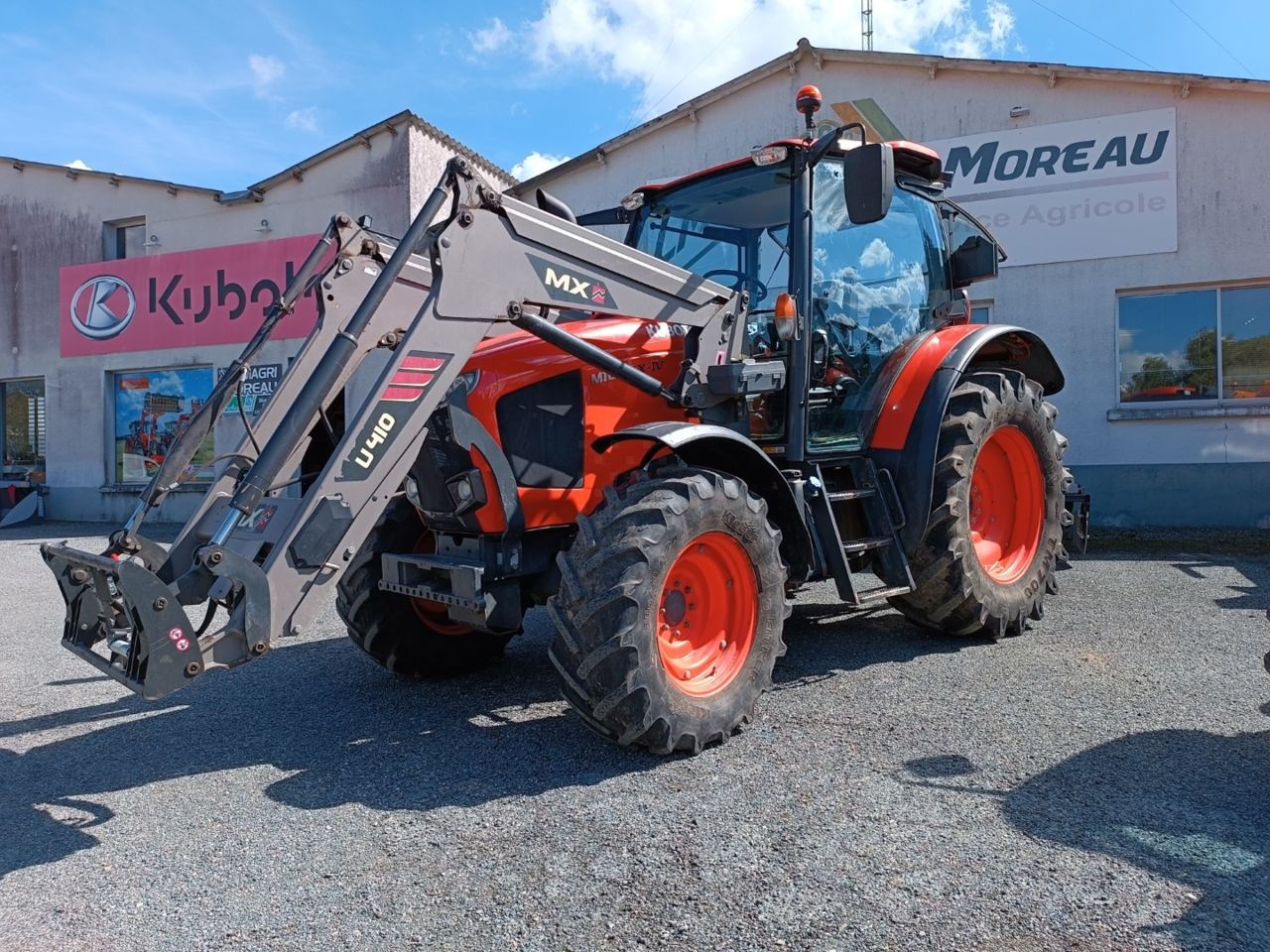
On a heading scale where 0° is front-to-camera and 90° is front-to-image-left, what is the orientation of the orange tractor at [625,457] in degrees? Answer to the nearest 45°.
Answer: approximately 45°

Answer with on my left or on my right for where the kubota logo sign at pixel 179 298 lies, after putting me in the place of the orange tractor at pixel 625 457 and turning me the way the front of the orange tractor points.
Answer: on my right

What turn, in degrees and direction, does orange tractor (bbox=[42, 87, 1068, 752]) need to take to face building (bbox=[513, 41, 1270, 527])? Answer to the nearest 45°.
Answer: approximately 180°

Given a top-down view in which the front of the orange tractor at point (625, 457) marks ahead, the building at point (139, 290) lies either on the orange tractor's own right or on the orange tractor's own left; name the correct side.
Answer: on the orange tractor's own right
